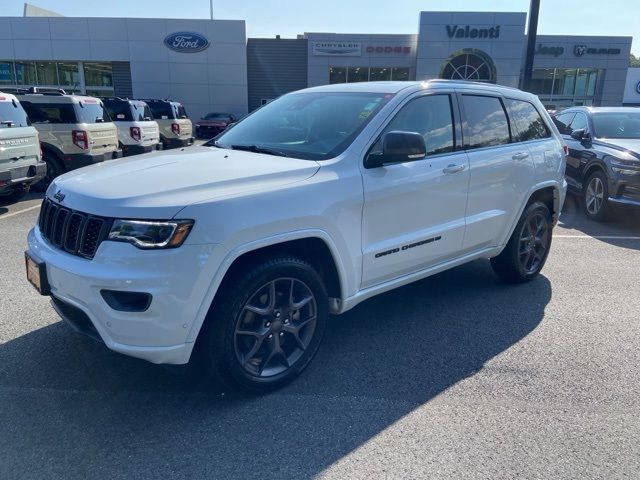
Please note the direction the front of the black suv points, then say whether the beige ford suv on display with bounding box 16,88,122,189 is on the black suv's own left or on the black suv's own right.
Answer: on the black suv's own right

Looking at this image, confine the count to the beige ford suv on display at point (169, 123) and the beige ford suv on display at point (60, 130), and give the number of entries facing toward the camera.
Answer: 0

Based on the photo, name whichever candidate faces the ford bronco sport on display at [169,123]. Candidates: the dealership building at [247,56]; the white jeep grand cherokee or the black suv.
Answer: the dealership building

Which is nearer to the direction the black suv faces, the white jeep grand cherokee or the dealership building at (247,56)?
the white jeep grand cherokee

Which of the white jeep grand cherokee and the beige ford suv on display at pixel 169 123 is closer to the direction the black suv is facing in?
the white jeep grand cherokee

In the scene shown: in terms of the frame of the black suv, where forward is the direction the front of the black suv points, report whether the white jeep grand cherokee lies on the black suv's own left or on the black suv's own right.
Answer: on the black suv's own right

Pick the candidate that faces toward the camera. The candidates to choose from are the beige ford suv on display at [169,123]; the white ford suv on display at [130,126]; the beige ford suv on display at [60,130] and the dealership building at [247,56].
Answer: the dealership building

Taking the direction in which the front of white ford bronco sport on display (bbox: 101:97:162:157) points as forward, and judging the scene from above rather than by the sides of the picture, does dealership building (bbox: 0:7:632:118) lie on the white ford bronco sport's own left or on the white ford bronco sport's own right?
on the white ford bronco sport's own right

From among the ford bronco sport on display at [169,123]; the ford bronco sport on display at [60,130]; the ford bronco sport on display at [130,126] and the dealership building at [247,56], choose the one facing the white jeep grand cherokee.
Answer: the dealership building

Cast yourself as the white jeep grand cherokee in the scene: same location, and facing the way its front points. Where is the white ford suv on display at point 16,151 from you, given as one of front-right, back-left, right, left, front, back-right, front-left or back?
right

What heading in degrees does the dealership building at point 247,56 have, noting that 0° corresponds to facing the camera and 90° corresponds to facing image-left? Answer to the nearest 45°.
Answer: approximately 0°

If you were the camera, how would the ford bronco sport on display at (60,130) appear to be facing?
facing away from the viewer and to the left of the viewer

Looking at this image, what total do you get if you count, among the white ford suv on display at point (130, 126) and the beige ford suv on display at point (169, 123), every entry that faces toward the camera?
0

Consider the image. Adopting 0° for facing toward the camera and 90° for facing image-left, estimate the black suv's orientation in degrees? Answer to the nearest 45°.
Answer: approximately 315°

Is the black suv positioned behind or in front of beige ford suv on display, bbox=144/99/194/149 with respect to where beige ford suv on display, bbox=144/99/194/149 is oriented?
behind

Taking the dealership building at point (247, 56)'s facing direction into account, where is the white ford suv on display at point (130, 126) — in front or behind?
in front
